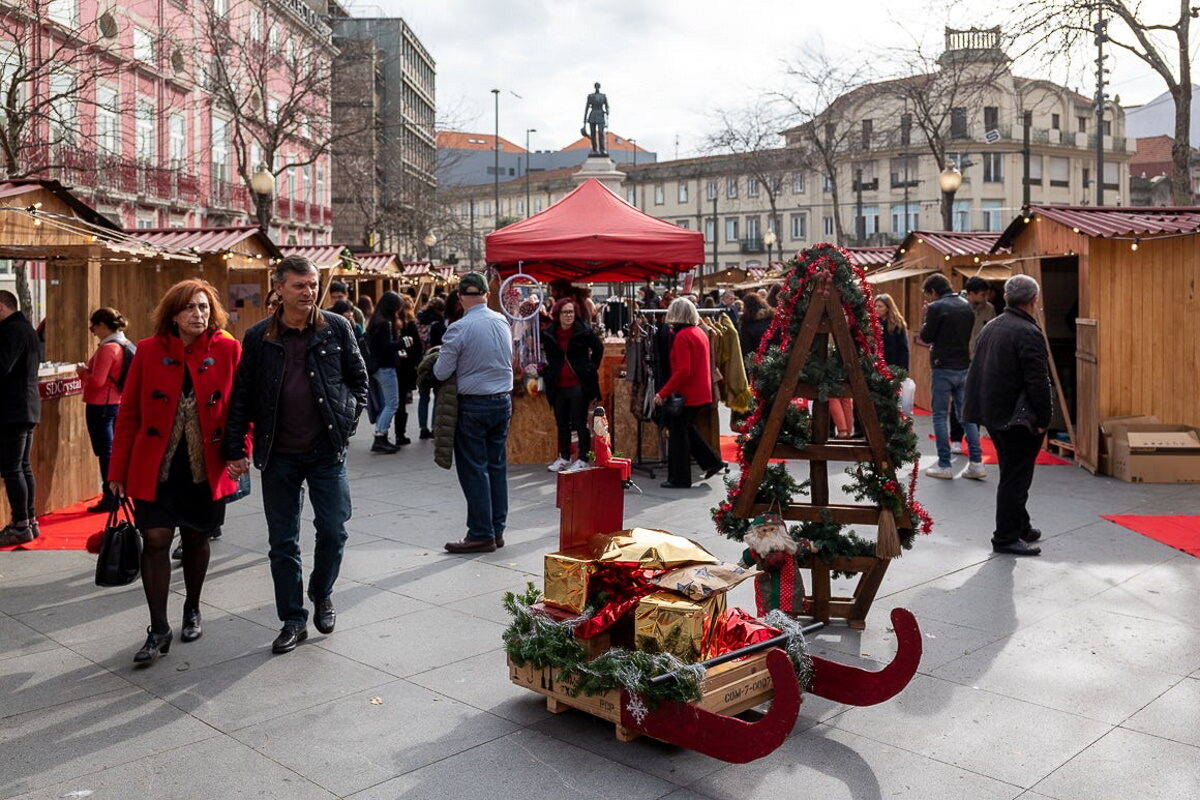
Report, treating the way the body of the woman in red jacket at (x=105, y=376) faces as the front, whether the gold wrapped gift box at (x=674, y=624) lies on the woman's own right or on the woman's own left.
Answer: on the woman's own left

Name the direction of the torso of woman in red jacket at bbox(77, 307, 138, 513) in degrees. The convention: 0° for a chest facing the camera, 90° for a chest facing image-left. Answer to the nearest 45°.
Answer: approximately 90°

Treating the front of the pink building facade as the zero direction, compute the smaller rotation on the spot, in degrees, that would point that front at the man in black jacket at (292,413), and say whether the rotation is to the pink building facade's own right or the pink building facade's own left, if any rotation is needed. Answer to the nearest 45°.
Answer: approximately 45° to the pink building facade's own right

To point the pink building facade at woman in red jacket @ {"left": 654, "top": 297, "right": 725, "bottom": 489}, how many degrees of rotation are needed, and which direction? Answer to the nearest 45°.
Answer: approximately 45° to its right

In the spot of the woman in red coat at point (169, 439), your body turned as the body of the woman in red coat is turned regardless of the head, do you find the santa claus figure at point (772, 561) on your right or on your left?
on your left

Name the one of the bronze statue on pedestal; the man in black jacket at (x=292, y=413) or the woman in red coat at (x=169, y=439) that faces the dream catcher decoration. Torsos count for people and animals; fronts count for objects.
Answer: the bronze statue on pedestal

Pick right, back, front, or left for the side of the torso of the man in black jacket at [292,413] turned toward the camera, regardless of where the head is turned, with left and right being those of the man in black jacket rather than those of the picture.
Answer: front

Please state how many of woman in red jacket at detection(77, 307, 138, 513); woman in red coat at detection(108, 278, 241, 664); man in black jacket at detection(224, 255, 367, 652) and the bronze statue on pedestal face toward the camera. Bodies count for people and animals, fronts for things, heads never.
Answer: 3

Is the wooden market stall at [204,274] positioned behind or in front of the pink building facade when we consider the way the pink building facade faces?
in front

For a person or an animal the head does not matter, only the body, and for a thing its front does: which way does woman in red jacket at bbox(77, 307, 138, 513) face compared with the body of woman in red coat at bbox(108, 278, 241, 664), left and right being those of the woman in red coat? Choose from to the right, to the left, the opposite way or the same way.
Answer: to the right

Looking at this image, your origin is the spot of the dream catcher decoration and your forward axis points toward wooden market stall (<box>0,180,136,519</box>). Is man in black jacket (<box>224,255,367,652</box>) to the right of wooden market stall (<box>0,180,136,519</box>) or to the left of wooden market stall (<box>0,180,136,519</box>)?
left

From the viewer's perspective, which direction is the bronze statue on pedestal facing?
toward the camera
